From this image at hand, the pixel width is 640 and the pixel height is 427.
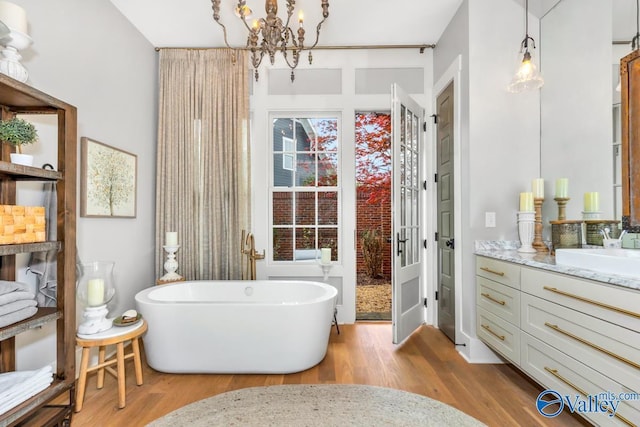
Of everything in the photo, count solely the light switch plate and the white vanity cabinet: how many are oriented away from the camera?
0

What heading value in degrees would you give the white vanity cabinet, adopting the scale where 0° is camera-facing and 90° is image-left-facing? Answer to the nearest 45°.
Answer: approximately 45°

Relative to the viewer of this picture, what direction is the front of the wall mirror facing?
facing the viewer and to the left of the viewer

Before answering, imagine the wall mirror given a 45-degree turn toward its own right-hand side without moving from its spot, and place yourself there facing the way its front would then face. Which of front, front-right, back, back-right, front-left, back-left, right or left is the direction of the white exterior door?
front

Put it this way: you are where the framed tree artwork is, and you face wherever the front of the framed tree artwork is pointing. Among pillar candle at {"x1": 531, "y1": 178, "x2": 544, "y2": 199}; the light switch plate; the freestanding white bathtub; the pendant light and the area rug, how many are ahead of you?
5

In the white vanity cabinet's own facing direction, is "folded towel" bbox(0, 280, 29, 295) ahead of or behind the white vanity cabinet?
ahead

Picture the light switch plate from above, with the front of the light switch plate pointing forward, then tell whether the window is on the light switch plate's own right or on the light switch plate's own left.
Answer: on the light switch plate's own right

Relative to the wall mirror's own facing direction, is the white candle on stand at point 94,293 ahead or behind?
ahead

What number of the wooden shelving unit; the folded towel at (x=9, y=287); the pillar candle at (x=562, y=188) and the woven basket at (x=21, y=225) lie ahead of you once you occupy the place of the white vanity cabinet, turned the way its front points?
3

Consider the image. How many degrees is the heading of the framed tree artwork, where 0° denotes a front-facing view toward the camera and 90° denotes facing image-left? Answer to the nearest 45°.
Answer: approximately 315°

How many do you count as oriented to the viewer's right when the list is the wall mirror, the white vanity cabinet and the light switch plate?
0

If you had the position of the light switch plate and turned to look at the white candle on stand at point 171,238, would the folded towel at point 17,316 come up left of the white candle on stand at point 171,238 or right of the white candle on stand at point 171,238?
left
